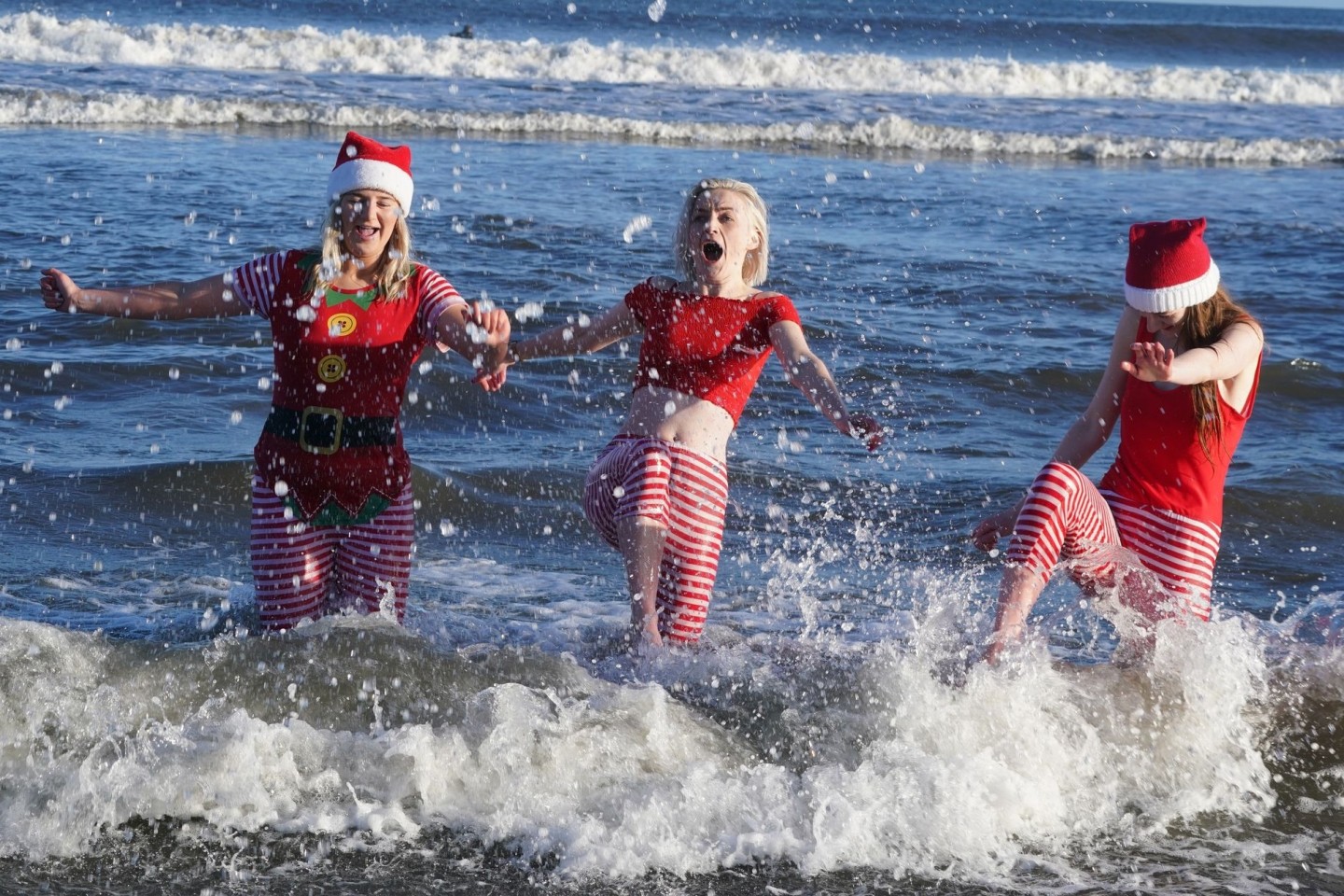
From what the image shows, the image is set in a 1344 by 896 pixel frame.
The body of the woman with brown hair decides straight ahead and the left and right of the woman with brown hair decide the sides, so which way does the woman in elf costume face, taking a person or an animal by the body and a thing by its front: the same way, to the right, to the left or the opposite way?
to the left

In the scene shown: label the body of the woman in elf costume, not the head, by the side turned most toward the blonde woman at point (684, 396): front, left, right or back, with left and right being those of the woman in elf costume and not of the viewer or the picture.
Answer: left

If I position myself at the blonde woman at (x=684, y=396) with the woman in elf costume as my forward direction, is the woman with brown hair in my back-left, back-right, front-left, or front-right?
back-left

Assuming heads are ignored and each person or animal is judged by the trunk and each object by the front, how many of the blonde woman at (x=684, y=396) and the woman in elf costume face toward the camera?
2

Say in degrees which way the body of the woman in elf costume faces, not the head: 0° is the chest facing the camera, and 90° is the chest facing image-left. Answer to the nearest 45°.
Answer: approximately 0°

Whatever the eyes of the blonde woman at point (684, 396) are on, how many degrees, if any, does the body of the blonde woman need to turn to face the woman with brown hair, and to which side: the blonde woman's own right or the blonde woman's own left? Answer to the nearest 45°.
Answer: approximately 90° to the blonde woman's own left

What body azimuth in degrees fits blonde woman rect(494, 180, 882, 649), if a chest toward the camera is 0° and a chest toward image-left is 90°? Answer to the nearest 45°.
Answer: approximately 0°

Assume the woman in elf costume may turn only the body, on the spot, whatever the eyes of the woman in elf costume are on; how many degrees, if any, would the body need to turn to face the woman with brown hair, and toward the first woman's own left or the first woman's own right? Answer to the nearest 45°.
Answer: approximately 90° to the first woman's own left
